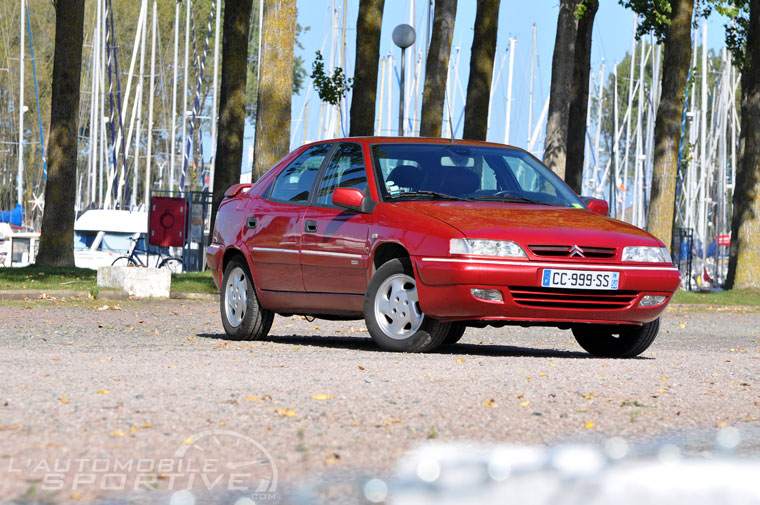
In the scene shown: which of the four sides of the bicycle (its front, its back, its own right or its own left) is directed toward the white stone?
left

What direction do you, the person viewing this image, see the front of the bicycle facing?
facing to the left of the viewer

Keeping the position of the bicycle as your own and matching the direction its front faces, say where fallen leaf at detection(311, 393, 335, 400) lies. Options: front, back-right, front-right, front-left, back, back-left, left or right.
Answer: left

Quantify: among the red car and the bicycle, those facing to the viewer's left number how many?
1

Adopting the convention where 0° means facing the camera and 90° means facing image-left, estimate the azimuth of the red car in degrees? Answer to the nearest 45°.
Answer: approximately 315°

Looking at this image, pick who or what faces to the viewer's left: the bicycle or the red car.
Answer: the bicycle

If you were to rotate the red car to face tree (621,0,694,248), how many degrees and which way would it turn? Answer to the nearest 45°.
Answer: approximately 135° to its left

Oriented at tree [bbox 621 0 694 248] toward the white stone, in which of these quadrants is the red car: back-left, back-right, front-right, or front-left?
front-left

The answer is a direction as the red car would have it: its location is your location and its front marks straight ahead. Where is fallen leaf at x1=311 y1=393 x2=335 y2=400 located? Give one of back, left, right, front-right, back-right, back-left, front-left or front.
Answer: front-right

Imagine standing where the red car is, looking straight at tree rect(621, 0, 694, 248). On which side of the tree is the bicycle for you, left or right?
left
